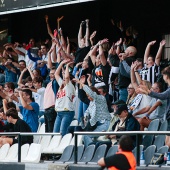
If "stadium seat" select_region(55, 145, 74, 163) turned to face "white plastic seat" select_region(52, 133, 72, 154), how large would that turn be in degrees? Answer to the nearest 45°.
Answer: approximately 135° to its right

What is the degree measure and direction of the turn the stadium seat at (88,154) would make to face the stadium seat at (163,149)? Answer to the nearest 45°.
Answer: approximately 90° to its left

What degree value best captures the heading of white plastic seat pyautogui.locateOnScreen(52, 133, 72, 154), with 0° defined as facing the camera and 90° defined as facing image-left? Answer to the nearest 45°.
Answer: approximately 45°

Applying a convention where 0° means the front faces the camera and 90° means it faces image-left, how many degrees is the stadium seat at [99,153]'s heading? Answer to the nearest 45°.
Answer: approximately 45°

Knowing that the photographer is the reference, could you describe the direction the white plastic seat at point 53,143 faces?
facing the viewer and to the left of the viewer

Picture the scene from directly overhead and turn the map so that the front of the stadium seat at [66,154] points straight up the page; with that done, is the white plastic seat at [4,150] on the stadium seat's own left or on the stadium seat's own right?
on the stadium seat's own right

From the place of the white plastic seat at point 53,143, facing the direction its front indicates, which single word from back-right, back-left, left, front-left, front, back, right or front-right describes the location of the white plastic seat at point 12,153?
front-right

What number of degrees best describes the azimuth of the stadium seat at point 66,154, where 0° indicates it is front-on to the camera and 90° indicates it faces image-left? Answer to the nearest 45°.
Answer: approximately 45°
